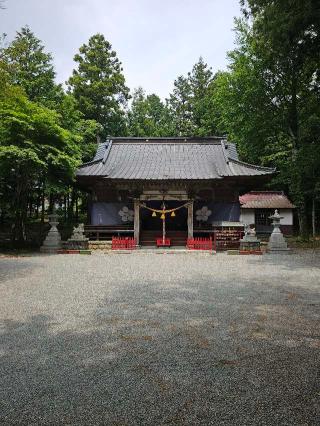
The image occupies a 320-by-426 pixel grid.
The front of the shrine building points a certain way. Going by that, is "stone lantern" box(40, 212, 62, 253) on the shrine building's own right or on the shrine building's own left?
on the shrine building's own right

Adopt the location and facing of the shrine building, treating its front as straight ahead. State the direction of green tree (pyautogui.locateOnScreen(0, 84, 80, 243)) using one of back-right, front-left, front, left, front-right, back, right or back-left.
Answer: front-right

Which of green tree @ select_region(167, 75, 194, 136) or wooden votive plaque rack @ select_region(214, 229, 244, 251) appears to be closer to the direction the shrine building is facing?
the wooden votive plaque rack

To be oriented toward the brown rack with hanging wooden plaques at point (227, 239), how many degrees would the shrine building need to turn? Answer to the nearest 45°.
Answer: approximately 45° to its left

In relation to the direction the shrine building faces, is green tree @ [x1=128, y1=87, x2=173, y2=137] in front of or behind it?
behind

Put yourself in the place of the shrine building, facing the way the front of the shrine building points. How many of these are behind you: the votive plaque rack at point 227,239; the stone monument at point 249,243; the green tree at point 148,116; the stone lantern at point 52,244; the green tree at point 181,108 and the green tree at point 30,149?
2

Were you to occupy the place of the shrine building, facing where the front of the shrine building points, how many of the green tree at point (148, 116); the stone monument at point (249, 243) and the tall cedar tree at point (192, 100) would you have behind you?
2

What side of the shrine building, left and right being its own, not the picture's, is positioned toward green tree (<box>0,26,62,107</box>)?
right

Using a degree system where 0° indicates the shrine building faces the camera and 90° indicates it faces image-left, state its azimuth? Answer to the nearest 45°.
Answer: approximately 0°
